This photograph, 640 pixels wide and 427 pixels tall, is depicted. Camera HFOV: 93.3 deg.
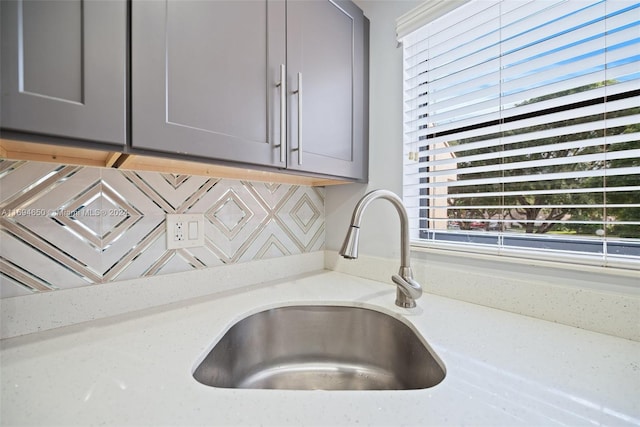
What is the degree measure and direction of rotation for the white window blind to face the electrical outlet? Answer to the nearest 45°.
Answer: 0° — it already faces it

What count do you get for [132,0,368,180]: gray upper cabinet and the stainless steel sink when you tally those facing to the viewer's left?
0

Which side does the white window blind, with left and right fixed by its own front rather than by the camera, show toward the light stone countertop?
front

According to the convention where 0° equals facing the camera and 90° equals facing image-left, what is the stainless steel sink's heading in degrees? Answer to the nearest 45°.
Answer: approximately 0°
